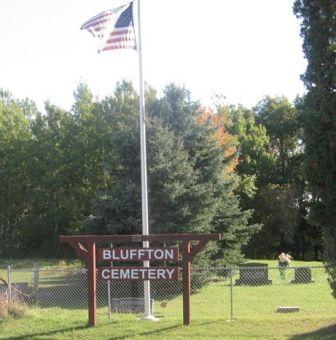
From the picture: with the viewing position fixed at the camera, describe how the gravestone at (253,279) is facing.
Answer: facing the viewer

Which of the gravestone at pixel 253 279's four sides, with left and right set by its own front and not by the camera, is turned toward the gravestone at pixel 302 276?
left

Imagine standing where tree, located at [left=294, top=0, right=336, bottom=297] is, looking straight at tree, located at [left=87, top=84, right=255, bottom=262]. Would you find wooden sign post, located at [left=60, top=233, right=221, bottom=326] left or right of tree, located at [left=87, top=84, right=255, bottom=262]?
left

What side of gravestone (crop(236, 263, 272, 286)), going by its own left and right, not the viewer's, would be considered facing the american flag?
front

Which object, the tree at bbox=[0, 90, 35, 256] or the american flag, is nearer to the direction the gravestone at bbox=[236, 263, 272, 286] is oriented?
the american flag

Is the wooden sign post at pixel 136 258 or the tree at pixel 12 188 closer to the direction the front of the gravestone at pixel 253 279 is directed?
the wooden sign post

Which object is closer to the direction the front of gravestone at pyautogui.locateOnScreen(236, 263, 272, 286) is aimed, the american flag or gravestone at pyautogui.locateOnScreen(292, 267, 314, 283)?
the american flag

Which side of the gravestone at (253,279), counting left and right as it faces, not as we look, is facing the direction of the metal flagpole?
front
